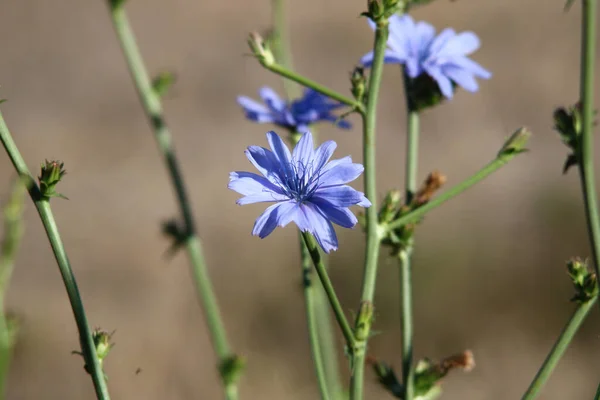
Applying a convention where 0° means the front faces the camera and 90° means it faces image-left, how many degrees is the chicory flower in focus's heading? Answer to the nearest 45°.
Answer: approximately 0°

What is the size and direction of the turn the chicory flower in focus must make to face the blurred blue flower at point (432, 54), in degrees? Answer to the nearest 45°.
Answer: approximately 135° to its left

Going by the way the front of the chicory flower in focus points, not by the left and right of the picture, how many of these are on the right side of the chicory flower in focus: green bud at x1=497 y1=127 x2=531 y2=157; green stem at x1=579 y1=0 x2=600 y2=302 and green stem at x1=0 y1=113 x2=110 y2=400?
1

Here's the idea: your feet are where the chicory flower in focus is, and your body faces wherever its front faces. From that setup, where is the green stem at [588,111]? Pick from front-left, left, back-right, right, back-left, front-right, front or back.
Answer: left

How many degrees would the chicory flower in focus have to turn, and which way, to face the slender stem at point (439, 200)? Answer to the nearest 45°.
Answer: approximately 135° to its left

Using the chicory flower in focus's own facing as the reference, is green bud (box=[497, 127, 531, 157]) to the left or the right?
on its left

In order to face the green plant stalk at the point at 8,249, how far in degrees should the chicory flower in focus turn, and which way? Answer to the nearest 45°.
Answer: approximately 135° to its right

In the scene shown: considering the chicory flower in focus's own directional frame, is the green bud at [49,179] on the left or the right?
on its right

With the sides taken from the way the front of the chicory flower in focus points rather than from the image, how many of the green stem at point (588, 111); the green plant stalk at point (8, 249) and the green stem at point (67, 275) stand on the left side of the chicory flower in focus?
1
